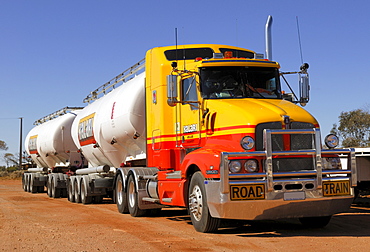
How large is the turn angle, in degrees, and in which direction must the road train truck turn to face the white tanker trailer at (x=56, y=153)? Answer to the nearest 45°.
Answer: approximately 180°

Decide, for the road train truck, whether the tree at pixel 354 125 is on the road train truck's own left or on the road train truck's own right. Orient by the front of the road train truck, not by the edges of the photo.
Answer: on the road train truck's own left

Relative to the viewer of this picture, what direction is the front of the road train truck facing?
facing the viewer and to the right of the viewer
